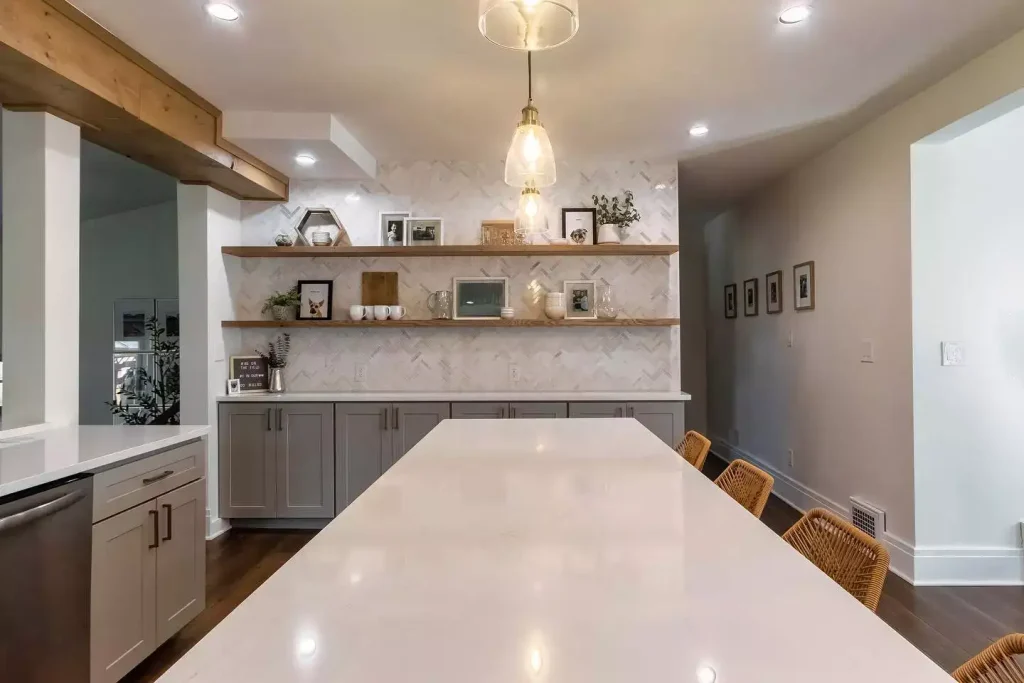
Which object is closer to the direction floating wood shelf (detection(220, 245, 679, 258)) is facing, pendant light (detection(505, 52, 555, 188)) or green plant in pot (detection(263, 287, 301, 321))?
the pendant light

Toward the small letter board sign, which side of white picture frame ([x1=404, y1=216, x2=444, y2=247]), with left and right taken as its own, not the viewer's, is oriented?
right

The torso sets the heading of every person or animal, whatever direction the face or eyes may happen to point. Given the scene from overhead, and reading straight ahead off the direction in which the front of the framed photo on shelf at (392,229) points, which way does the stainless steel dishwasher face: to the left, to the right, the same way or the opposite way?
to the left

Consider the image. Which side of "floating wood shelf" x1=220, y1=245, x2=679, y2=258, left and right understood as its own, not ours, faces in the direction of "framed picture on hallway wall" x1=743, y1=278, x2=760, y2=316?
left

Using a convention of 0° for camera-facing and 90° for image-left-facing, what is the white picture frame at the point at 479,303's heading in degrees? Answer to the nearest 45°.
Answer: approximately 0°

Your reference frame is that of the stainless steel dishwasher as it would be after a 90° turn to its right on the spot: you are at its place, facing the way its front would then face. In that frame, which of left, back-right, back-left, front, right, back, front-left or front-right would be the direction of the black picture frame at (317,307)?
back

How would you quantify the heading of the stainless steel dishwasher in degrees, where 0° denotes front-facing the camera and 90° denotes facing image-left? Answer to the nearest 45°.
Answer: approximately 315°

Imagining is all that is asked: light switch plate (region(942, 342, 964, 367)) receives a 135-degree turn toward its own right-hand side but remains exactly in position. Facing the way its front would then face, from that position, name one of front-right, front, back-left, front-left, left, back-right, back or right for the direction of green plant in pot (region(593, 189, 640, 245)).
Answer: front-left
